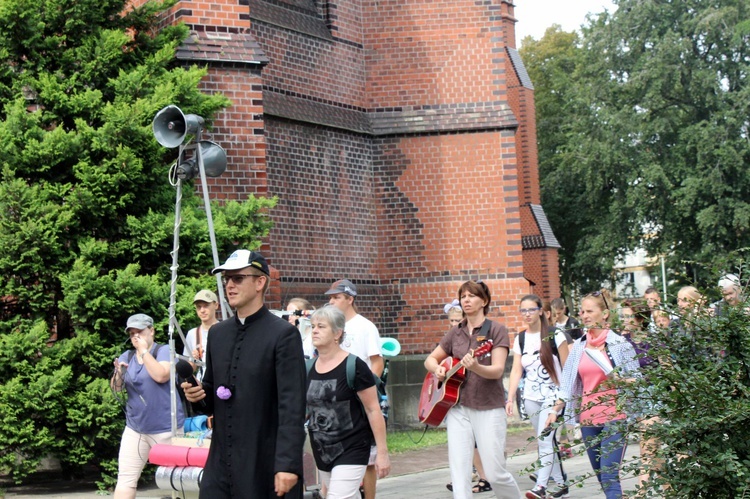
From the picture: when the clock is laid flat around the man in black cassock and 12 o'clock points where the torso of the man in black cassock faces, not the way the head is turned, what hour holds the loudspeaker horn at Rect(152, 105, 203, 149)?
The loudspeaker horn is roughly at 4 o'clock from the man in black cassock.

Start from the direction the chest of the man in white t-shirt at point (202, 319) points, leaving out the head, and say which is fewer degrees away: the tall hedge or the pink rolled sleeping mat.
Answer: the pink rolled sleeping mat

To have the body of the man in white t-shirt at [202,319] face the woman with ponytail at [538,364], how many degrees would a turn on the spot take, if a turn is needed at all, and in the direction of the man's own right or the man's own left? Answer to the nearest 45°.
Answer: approximately 135° to the man's own left

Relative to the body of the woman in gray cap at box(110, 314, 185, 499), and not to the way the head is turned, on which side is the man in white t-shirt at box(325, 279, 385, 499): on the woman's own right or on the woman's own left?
on the woman's own left

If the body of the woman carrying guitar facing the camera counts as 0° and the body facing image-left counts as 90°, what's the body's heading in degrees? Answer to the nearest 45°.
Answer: approximately 45°

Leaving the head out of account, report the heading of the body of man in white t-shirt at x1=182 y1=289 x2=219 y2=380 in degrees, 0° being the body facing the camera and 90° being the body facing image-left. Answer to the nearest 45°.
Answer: approximately 45°
